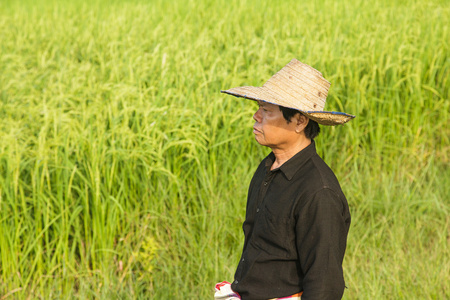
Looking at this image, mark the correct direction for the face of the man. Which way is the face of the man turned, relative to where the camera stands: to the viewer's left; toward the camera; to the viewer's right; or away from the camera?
to the viewer's left

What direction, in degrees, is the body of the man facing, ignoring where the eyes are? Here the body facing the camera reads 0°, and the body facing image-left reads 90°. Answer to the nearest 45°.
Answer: approximately 45°
